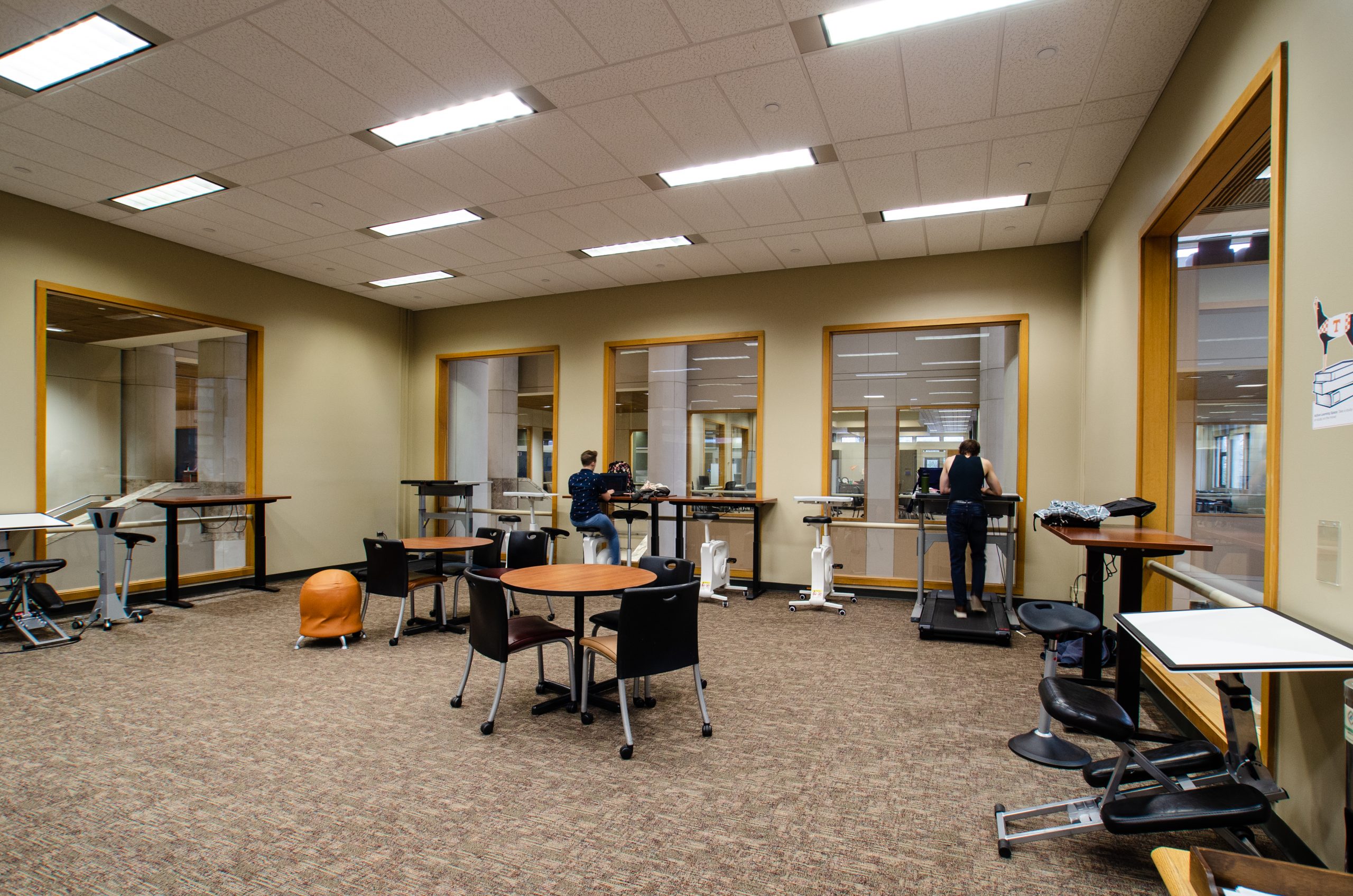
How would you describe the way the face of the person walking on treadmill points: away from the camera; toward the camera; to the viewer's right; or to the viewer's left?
away from the camera

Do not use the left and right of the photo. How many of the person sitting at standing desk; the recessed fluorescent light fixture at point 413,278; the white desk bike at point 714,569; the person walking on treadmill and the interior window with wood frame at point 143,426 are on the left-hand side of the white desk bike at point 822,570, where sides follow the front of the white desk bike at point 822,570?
4

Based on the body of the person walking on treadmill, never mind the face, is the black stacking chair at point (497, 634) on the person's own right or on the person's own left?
on the person's own left

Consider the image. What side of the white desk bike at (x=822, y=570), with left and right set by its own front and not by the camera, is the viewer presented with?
back

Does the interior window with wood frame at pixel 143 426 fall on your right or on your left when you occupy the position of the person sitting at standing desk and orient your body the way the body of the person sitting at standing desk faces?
on your left

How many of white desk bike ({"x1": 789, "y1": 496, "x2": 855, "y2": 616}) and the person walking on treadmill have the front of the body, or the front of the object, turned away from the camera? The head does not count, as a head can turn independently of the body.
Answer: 2

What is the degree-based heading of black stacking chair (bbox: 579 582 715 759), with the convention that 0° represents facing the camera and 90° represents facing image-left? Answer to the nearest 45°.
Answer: approximately 135°

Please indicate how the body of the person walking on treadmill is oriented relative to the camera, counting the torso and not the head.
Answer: away from the camera

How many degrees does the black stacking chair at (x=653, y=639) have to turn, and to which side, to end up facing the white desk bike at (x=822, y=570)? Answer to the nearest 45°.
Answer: approximately 90° to its right

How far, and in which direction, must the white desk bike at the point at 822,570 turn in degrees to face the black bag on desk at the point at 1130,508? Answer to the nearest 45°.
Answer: approximately 135° to its right

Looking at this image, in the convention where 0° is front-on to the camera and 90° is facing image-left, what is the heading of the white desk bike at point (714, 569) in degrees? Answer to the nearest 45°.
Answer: approximately 225°

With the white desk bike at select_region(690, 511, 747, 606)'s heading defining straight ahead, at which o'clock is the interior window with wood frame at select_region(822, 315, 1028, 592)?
The interior window with wood frame is roughly at 1 o'clock from the white desk bike.

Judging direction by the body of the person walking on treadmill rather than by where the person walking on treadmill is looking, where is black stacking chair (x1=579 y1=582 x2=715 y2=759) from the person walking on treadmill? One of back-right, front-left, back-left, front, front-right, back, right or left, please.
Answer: back-left
